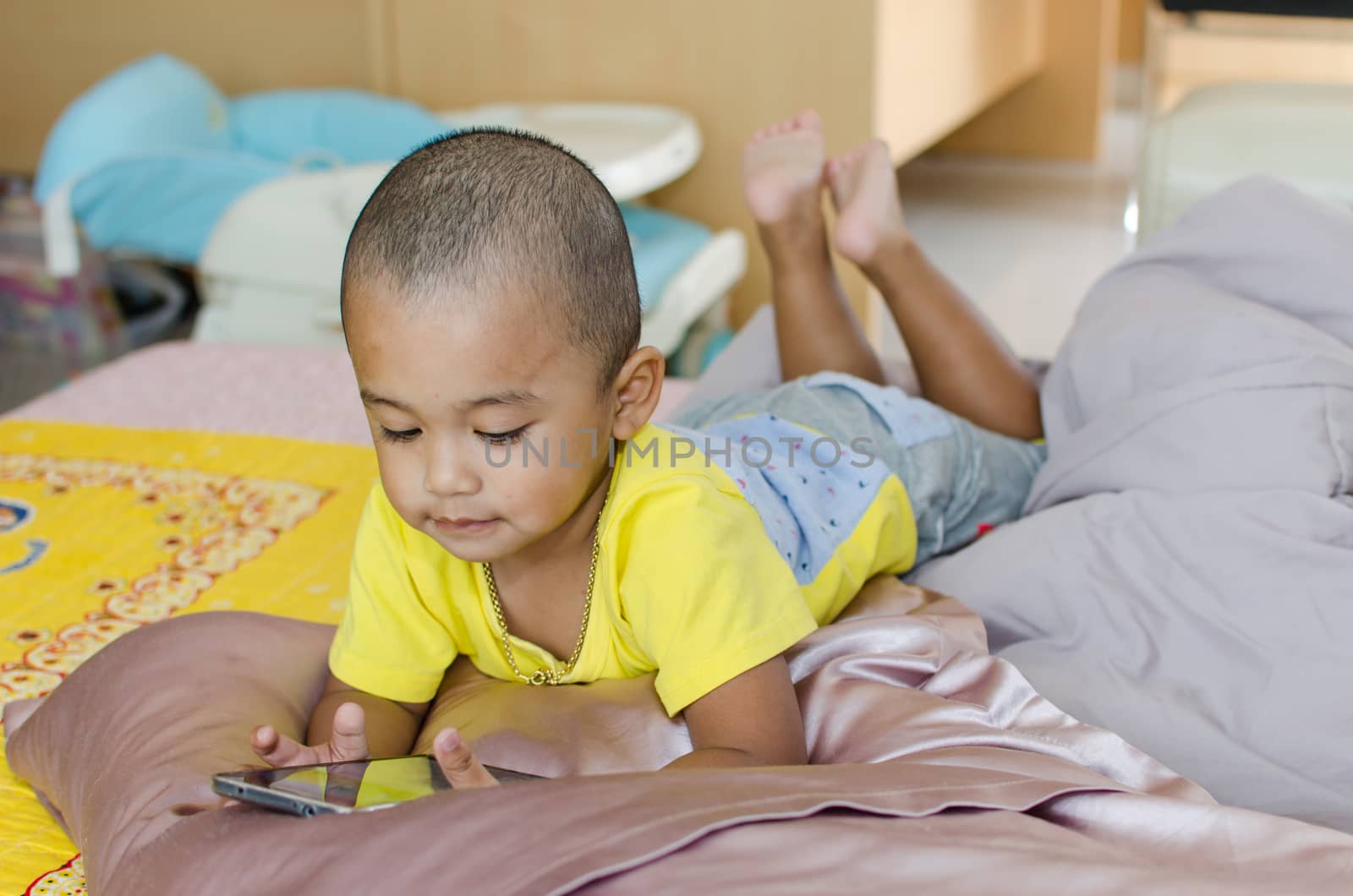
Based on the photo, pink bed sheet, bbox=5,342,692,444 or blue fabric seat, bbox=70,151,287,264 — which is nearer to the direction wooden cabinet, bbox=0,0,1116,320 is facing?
the pink bed sheet

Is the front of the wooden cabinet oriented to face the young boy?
yes

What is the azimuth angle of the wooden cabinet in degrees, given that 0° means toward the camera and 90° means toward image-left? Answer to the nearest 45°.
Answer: approximately 0°

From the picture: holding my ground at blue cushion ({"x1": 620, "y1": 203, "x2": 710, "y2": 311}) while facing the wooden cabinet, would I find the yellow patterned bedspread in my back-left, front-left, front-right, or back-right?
back-left

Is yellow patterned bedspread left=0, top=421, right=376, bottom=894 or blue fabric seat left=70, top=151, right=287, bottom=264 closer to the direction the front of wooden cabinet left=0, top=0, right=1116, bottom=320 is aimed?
the yellow patterned bedspread

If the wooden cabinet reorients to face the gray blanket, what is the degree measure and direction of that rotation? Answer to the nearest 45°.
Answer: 0° — it already faces it

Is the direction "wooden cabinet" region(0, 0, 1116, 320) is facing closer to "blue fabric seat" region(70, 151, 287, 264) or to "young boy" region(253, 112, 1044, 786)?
the young boy
